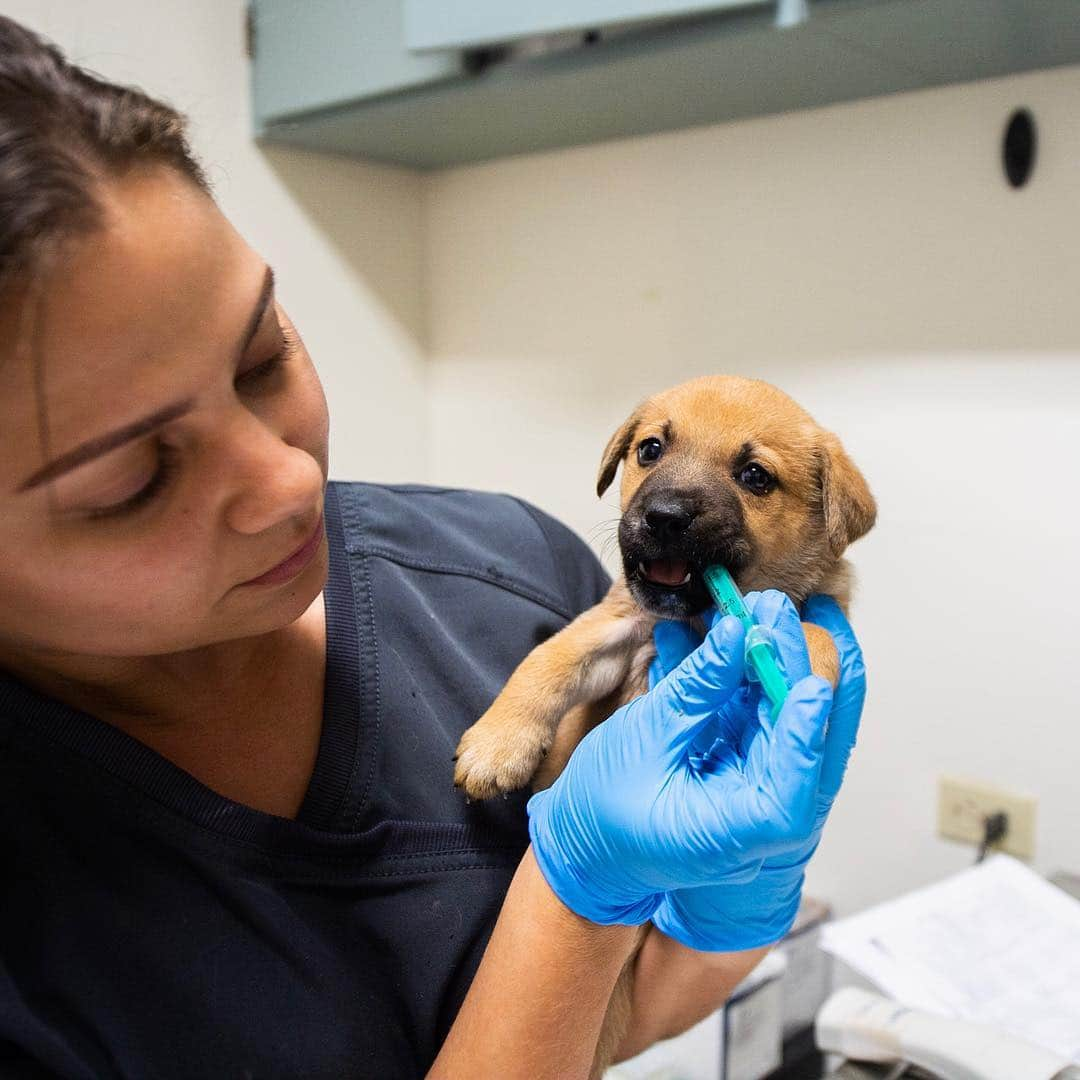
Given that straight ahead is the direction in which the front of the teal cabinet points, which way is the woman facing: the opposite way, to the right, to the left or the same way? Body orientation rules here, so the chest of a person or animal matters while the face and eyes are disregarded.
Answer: to the left

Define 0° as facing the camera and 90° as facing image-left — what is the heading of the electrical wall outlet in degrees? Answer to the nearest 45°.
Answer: approximately 45°

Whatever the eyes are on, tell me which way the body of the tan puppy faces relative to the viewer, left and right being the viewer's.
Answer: facing the viewer and to the left of the viewer

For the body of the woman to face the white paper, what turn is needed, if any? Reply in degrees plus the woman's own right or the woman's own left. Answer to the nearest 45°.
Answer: approximately 90° to the woman's own left

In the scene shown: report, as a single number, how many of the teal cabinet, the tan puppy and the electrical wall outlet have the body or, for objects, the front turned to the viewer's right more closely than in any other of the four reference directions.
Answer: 0

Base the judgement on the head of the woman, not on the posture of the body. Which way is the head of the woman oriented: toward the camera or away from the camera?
toward the camera

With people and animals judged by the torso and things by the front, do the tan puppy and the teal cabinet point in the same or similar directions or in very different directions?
same or similar directions

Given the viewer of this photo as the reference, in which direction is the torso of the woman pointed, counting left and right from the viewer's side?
facing the viewer and to the right of the viewer

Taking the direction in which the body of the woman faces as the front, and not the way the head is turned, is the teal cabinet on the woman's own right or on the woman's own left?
on the woman's own left

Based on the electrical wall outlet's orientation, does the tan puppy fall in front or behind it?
in front

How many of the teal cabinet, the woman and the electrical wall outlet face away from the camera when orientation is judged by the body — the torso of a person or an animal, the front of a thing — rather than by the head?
0
